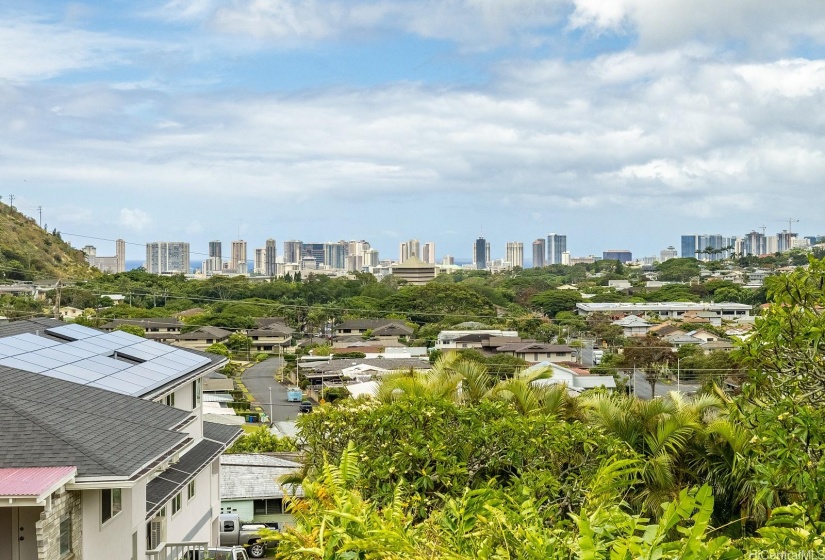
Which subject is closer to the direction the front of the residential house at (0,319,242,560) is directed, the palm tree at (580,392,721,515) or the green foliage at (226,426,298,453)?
the palm tree

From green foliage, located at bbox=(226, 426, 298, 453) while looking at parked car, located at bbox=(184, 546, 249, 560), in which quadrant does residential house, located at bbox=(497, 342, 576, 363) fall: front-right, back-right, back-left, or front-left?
back-left
